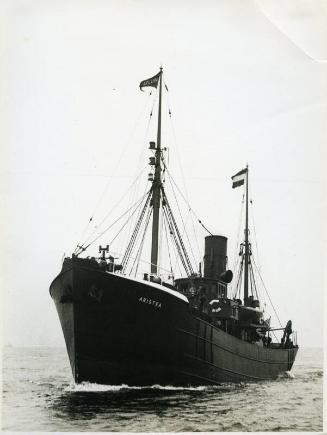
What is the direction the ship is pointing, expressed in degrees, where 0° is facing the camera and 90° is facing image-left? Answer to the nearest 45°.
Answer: approximately 45°
